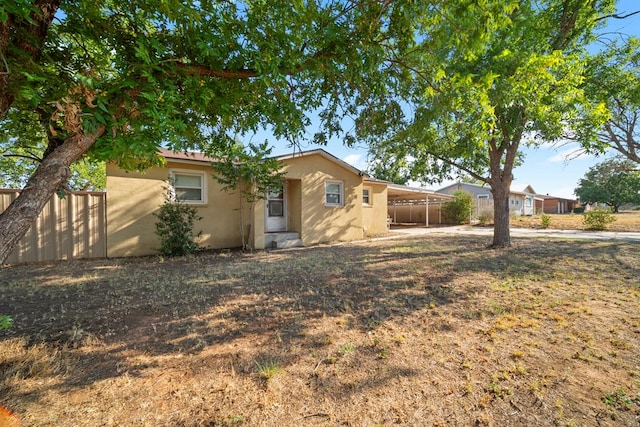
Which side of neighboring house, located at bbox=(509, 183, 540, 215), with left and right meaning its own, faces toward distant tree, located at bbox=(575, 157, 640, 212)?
left

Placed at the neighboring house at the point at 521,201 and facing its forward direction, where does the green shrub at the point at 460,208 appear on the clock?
The green shrub is roughly at 2 o'clock from the neighboring house.

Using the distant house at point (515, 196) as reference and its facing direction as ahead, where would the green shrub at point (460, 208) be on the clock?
The green shrub is roughly at 2 o'clock from the distant house.

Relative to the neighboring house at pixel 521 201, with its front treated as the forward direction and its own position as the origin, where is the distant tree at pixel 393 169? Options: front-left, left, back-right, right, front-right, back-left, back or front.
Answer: front-right

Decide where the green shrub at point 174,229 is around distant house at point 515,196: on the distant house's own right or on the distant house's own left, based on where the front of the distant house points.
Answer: on the distant house's own right

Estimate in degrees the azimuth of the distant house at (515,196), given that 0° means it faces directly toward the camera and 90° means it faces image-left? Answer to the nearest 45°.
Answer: approximately 315°

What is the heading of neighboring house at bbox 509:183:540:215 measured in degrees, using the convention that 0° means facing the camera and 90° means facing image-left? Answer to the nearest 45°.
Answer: approximately 315°

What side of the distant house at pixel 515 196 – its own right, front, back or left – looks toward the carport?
right

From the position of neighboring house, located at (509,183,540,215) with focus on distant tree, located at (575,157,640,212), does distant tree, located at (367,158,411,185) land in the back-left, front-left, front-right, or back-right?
back-right

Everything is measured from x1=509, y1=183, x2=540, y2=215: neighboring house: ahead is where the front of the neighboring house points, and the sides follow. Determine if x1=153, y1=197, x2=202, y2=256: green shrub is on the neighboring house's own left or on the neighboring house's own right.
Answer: on the neighboring house's own right
